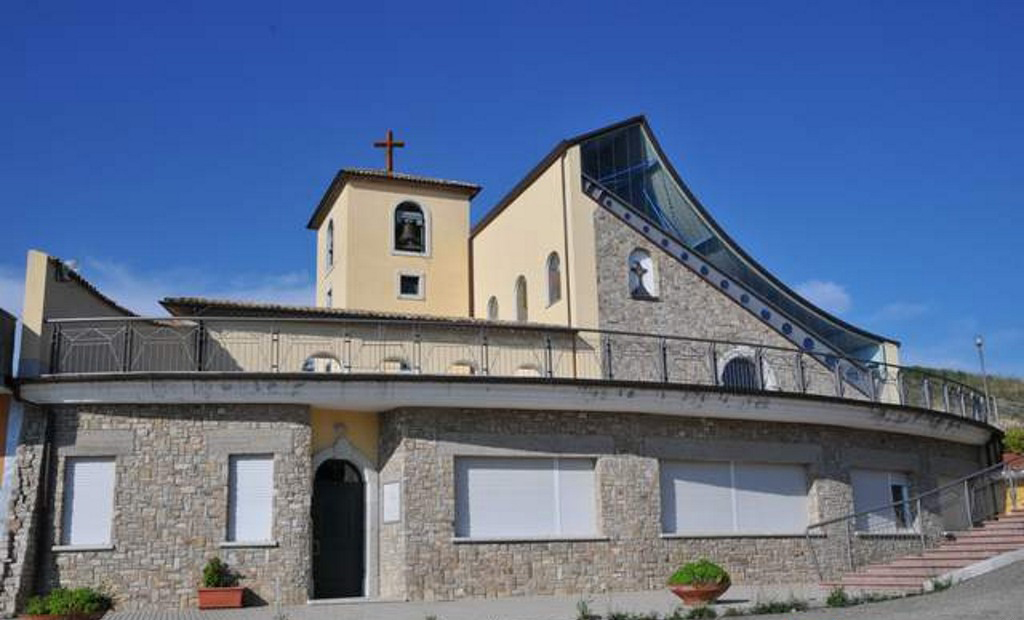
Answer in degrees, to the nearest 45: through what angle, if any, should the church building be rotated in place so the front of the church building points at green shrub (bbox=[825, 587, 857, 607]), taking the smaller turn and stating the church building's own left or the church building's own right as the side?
0° — it already faces it

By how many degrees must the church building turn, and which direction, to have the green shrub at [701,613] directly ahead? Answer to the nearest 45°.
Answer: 0° — it already faces it

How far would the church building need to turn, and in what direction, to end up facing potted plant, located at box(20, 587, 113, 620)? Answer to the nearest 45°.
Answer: approximately 90° to its right

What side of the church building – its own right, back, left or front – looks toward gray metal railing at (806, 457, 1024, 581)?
left

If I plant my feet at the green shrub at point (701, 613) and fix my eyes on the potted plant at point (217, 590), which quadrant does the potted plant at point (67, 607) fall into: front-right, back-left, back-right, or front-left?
front-left

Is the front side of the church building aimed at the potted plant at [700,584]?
yes

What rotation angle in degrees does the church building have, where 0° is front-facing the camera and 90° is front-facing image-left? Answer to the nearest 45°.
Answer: approximately 315°

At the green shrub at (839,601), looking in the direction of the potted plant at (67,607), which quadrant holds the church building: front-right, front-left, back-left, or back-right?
front-right

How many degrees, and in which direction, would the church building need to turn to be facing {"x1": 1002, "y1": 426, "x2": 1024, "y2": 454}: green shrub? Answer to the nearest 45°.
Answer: approximately 90° to its left

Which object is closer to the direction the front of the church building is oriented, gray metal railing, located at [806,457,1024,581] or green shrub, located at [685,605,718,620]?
the green shrub
